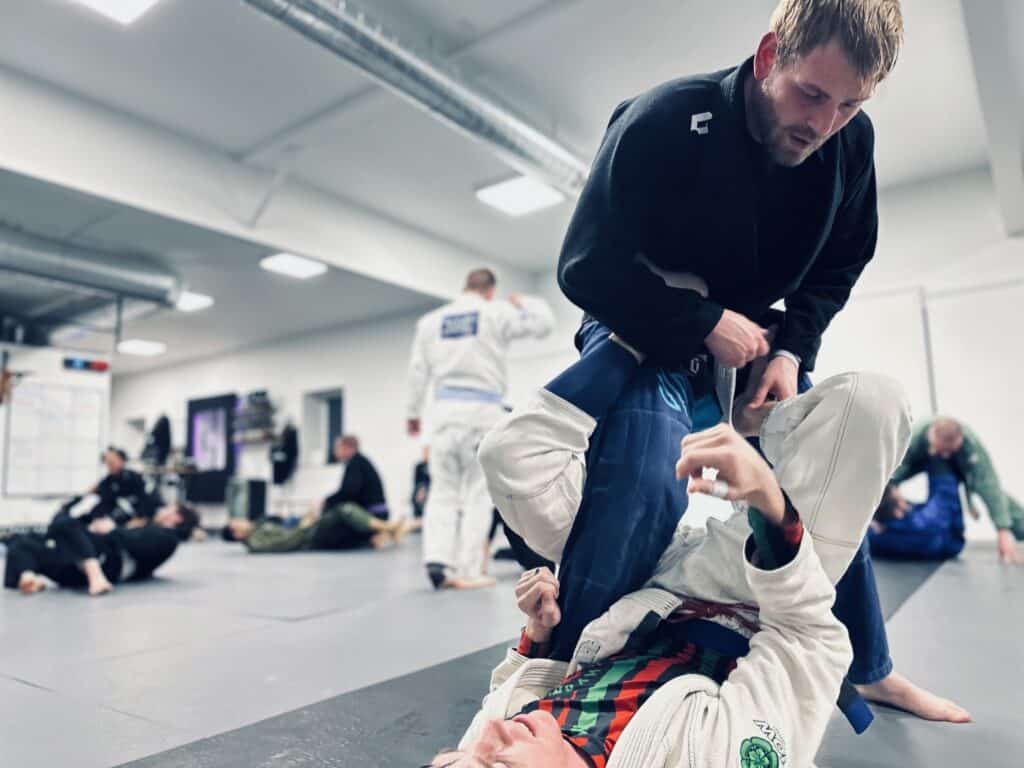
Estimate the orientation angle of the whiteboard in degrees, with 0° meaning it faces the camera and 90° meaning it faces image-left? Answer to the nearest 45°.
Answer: approximately 315°

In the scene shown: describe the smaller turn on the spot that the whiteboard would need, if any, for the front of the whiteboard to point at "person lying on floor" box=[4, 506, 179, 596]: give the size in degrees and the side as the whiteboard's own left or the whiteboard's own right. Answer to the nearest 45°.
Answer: approximately 45° to the whiteboard's own right

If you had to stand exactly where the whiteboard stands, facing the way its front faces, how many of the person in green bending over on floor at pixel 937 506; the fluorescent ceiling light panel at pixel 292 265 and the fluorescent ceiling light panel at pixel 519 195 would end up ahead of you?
3

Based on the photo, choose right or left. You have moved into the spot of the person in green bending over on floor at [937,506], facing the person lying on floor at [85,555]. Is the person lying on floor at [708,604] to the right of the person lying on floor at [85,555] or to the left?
left

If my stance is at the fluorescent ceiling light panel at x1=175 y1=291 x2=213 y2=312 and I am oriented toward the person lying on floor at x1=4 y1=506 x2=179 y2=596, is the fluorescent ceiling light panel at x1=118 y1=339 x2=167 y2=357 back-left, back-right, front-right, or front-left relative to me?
back-right

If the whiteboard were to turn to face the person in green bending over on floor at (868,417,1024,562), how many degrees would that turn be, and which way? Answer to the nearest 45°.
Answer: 0° — it already faces them

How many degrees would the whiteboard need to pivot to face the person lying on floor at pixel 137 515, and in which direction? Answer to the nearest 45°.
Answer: approximately 45° to its right

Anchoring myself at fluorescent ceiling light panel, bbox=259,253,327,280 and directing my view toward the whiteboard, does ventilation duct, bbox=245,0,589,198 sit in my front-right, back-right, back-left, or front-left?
back-left

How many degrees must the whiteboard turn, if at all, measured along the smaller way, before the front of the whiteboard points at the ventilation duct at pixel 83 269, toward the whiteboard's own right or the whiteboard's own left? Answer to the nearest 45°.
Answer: approximately 45° to the whiteboard's own right
